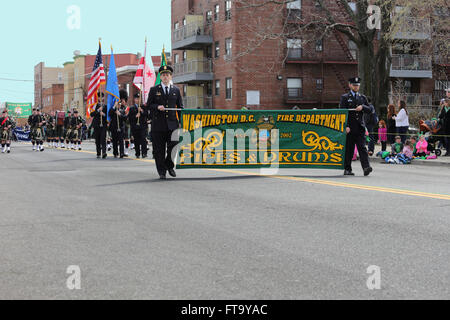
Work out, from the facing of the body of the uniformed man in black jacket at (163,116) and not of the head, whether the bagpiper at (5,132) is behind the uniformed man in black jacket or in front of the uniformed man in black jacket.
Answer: behind

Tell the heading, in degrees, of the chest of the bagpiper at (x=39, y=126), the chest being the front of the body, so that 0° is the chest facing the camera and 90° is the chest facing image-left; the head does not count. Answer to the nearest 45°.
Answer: approximately 0°

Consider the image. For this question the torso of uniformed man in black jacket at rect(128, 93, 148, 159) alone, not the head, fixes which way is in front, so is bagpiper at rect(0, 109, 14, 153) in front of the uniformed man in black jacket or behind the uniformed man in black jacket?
behind

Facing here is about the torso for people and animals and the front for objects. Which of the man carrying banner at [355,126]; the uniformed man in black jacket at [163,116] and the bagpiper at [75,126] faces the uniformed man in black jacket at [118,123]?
the bagpiper

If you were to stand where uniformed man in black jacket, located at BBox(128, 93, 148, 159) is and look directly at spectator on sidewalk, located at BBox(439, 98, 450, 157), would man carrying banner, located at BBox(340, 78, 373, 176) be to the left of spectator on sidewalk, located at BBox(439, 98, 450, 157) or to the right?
right

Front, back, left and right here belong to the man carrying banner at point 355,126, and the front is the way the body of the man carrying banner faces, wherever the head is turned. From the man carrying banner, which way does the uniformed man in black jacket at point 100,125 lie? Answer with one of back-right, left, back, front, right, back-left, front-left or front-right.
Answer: back-right

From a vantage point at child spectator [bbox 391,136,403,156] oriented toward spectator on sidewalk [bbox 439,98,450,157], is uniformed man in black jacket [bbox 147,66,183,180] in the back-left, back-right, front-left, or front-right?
back-right

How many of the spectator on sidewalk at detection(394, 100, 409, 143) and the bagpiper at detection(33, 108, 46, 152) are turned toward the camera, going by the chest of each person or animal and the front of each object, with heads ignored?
1

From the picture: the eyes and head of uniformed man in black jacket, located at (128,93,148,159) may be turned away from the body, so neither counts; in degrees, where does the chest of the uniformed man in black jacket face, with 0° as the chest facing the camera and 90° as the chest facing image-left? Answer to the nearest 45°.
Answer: approximately 0°

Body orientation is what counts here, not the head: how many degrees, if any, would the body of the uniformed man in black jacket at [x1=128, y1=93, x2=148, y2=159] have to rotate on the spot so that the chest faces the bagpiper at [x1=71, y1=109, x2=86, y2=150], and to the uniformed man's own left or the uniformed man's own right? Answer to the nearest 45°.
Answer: approximately 180°

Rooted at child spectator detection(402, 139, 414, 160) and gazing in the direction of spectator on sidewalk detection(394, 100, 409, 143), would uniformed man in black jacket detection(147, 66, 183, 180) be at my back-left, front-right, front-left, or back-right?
back-left

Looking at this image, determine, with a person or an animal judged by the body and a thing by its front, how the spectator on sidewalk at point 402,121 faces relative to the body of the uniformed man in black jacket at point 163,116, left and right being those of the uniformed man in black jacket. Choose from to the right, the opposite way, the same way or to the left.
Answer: to the right
